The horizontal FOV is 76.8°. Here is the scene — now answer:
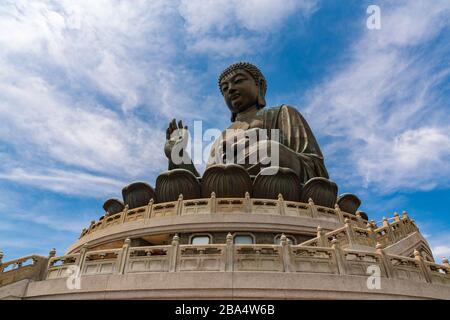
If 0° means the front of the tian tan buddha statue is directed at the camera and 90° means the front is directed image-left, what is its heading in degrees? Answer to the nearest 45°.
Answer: approximately 45°
